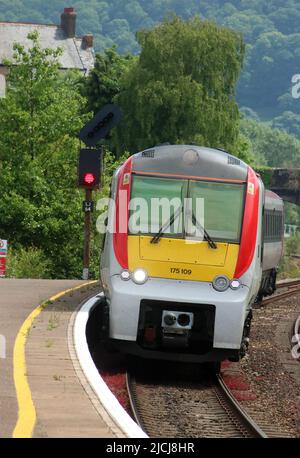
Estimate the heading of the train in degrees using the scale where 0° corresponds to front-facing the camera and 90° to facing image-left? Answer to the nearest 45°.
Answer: approximately 0°

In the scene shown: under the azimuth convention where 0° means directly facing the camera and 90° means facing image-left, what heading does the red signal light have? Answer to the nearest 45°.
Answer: approximately 0°

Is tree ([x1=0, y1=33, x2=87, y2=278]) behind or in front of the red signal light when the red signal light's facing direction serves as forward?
behind

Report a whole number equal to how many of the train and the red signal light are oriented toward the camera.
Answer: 2

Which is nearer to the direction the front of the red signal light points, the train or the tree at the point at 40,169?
the train

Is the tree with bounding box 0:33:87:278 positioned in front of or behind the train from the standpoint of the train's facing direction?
behind
